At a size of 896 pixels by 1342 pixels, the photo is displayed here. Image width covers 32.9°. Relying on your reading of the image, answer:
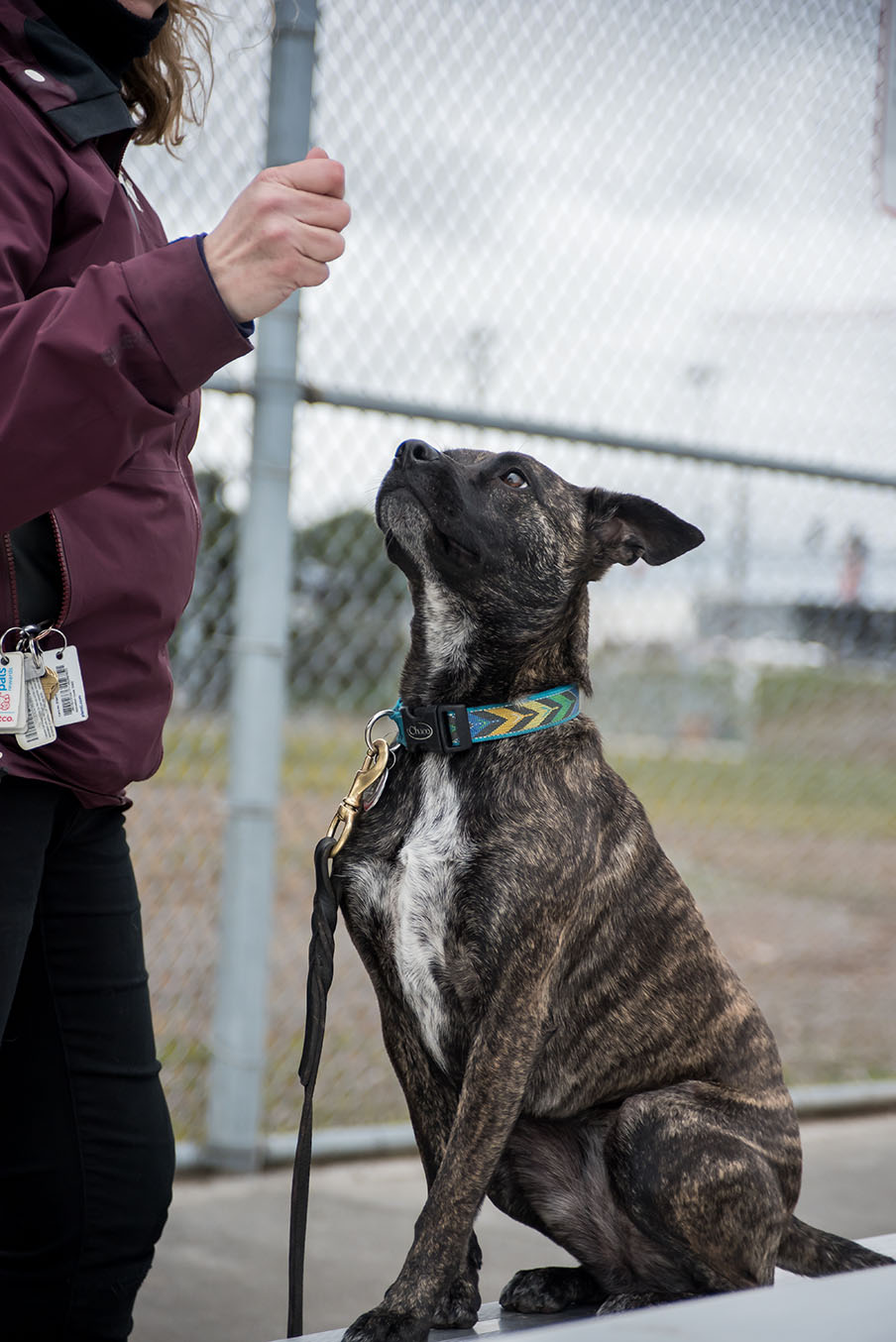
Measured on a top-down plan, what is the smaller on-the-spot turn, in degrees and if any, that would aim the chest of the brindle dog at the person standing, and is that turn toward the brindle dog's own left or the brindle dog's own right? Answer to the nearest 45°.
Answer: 0° — it already faces them

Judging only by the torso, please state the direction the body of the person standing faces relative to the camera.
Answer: to the viewer's right

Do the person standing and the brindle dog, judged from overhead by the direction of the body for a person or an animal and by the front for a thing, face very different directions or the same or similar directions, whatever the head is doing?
very different directions

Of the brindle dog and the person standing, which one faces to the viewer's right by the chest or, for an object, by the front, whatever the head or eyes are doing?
the person standing

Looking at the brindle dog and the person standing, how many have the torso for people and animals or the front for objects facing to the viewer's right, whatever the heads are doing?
1

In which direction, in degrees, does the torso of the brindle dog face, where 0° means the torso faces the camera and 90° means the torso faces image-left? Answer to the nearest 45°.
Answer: approximately 45°

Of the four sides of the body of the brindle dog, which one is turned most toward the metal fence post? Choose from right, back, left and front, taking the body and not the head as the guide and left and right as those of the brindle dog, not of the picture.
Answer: right

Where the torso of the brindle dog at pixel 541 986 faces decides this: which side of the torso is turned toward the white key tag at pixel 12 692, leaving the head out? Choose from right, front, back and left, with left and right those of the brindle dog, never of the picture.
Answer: front
